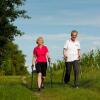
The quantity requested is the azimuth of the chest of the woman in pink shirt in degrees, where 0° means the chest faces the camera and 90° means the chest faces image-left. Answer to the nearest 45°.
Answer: approximately 0°
